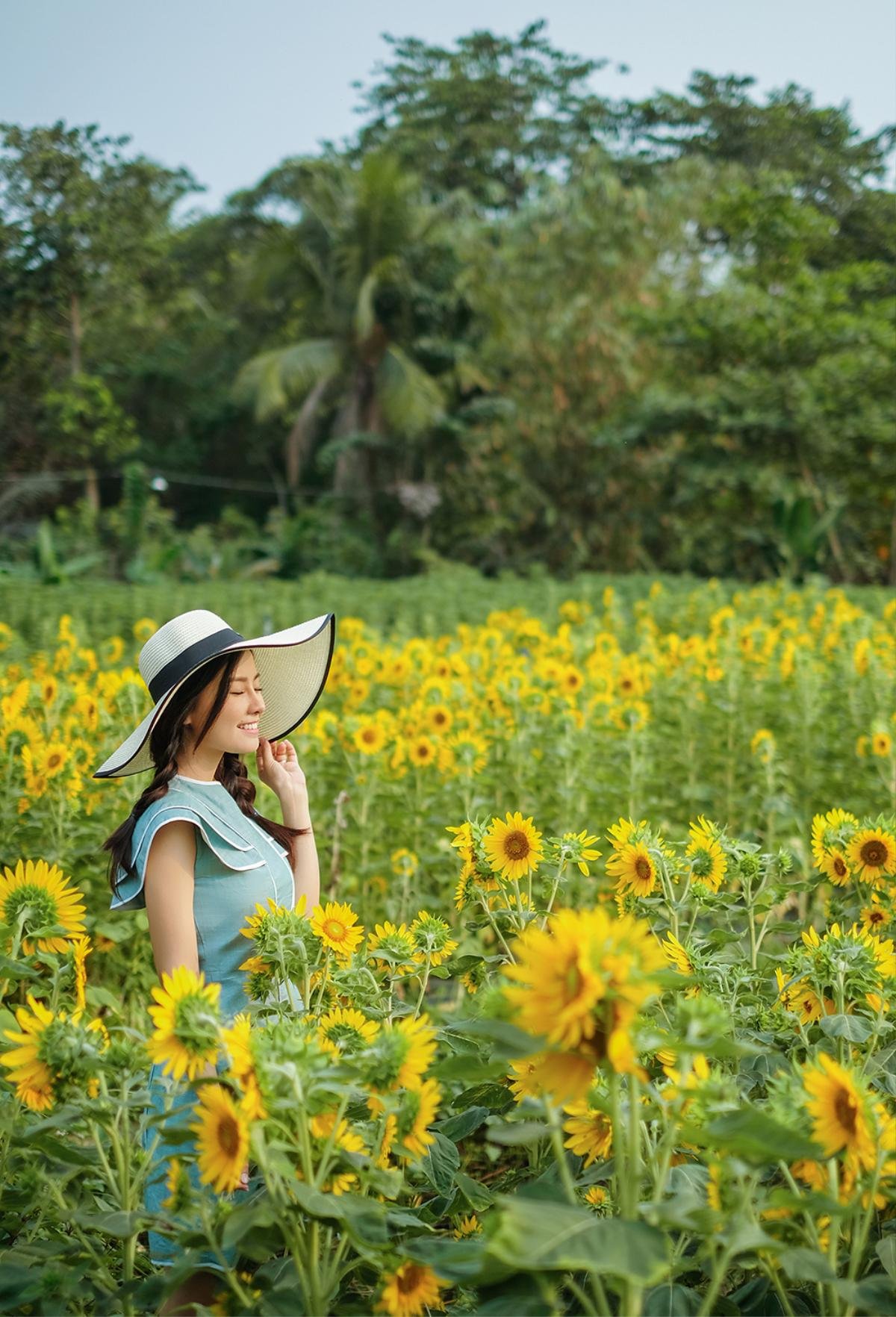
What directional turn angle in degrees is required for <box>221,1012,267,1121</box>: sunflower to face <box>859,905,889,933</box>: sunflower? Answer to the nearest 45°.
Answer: approximately 135° to its right

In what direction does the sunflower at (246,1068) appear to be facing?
to the viewer's left

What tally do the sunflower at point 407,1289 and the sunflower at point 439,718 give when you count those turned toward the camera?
2

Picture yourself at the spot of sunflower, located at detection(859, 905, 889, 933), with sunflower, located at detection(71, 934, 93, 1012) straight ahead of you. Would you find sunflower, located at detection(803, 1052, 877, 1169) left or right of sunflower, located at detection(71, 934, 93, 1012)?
left

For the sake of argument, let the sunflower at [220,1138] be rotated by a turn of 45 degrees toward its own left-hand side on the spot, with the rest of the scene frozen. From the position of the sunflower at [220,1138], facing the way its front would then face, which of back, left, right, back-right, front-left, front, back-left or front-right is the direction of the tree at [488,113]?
left

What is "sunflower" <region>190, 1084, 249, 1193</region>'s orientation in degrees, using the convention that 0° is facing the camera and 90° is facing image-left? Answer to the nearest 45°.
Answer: approximately 315°
